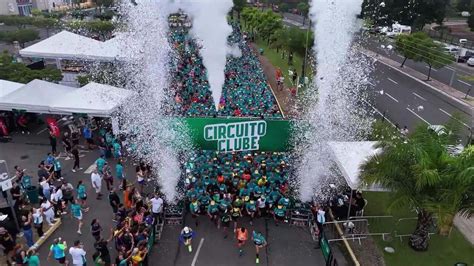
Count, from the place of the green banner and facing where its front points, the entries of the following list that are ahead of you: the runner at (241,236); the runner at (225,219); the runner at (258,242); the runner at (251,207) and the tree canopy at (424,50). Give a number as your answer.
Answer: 4

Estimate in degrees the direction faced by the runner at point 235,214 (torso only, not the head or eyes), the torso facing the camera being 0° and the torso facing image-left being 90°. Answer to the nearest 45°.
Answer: approximately 0°

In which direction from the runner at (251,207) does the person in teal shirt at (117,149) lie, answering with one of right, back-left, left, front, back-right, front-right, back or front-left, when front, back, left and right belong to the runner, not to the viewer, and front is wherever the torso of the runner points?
back-right

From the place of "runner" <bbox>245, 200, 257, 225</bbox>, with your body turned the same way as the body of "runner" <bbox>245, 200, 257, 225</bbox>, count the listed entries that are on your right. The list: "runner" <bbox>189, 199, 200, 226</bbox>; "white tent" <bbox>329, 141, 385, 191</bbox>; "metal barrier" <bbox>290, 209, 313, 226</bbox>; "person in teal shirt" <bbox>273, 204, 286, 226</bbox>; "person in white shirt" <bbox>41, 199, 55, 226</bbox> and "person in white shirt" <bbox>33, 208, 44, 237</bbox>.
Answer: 3

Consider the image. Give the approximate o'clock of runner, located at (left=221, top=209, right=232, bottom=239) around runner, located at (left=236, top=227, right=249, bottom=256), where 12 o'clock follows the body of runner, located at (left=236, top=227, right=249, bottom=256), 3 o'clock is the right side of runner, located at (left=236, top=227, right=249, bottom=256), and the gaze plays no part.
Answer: runner, located at (left=221, top=209, right=232, bottom=239) is roughly at 5 o'clock from runner, located at (left=236, top=227, right=249, bottom=256).

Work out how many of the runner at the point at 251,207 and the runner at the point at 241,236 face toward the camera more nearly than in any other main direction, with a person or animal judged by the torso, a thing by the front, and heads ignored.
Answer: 2

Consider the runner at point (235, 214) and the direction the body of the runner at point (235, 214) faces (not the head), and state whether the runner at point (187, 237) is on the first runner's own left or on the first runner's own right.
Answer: on the first runner's own right

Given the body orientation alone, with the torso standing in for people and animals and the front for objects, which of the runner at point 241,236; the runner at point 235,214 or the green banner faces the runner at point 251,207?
the green banner

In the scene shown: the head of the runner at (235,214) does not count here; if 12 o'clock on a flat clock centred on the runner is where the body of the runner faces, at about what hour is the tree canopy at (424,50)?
The tree canopy is roughly at 7 o'clock from the runner.
